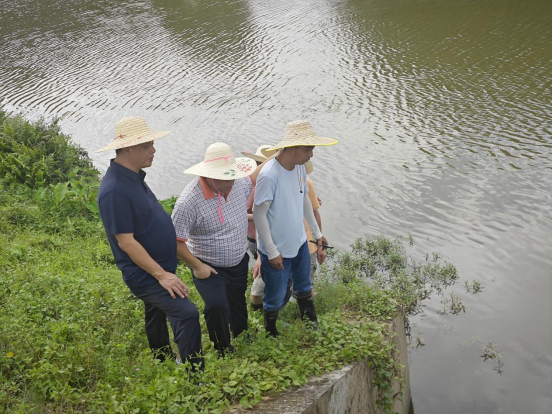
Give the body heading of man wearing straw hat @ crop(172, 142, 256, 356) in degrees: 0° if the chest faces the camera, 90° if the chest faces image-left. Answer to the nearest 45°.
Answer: approximately 315°

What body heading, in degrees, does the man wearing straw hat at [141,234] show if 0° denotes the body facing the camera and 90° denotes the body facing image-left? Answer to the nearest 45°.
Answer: approximately 270°

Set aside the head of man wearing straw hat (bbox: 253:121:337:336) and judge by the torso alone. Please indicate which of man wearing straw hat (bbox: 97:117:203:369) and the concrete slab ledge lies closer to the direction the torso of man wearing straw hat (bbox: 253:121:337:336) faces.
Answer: the concrete slab ledge

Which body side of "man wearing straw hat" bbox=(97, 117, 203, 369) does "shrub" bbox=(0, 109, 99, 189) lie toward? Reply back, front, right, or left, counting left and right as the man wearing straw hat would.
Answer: left

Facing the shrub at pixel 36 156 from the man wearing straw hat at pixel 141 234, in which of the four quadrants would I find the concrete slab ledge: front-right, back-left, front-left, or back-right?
back-right

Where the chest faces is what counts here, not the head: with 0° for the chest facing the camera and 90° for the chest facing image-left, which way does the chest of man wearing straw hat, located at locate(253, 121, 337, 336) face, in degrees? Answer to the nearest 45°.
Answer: approximately 315°

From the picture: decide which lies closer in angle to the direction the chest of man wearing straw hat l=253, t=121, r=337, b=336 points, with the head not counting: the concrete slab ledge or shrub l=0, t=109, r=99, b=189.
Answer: the concrete slab ledge

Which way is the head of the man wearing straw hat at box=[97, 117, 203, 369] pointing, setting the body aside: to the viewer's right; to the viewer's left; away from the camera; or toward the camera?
to the viewer's right
